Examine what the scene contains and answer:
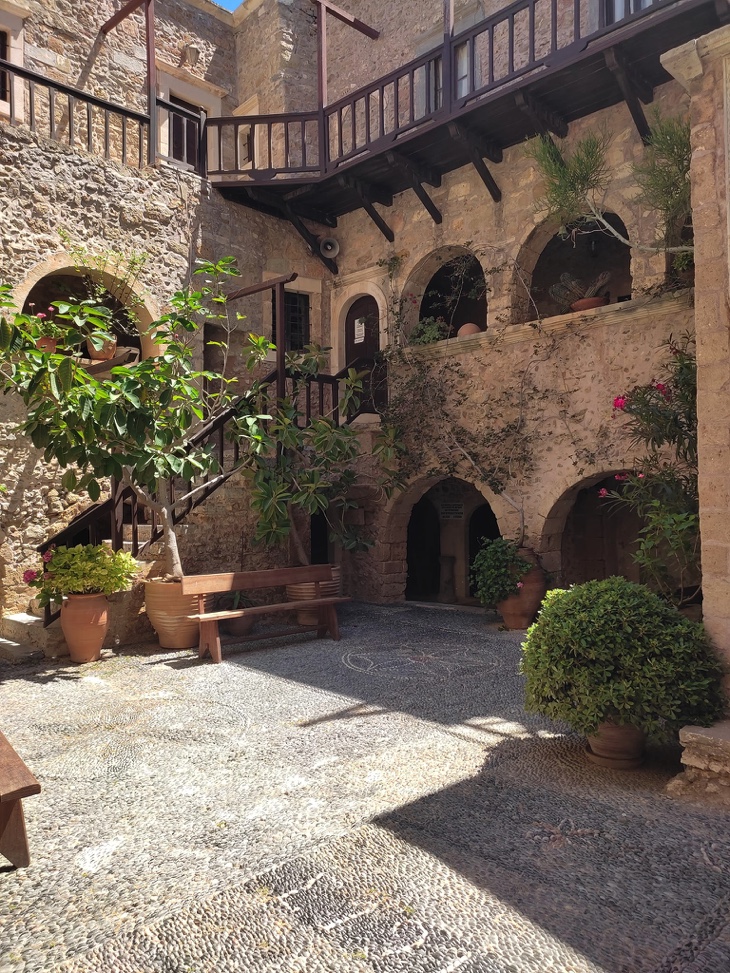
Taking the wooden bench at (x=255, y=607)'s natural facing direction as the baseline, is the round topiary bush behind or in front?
in front

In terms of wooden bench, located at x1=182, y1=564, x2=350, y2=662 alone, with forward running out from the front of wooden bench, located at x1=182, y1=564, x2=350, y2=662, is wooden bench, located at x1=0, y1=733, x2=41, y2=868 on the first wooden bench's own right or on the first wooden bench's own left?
on the first wooden bench's own right

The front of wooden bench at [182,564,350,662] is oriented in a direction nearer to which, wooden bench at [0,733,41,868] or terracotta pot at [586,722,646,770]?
the terracotta pot

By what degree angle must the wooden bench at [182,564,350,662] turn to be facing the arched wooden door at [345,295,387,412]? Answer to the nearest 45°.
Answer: approximately 135° to its left

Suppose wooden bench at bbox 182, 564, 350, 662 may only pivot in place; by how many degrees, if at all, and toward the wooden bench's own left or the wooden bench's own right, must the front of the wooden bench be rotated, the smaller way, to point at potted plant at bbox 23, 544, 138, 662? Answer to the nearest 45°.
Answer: approximately 135° to the wooden bench's own right

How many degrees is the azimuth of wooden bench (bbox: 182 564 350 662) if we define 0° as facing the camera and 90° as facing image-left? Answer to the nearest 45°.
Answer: approximately 315°

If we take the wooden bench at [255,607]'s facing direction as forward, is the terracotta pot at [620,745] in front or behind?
in front

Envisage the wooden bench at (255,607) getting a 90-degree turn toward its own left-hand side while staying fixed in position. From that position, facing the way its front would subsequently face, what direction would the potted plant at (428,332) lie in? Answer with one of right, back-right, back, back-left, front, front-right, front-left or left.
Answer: front

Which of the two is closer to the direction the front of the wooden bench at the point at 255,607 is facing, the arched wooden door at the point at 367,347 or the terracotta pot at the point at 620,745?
the terracotta pot

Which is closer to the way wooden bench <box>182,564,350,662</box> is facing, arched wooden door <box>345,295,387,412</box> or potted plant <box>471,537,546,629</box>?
the potted plant

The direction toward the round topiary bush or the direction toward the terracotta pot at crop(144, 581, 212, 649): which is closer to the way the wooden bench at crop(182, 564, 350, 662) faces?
the round topiary bush
